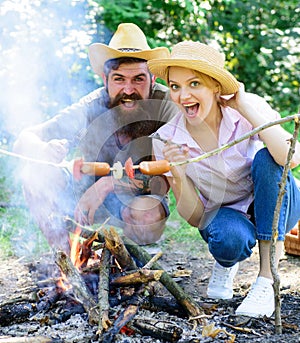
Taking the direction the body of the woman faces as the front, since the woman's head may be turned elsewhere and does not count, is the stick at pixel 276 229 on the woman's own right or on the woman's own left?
on the woman's own left

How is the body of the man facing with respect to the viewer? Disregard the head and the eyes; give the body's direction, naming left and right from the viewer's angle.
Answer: facing the viewer

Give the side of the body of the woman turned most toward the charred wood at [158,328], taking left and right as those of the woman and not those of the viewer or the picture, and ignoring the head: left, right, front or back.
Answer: front

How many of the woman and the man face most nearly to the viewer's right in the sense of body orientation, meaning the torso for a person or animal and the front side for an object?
0

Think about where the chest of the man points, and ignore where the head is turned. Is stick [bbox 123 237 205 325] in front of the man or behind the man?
in front

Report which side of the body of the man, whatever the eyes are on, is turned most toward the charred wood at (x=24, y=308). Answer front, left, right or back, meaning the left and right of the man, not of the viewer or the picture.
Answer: front

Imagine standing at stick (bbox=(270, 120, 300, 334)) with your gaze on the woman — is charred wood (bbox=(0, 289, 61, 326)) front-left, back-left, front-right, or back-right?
front-left

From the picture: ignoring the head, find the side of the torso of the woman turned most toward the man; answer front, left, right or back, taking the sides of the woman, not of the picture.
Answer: right

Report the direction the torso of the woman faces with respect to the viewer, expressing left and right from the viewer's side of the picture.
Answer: facing the viewer and to the left of the viewer

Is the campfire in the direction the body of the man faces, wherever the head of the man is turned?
yes

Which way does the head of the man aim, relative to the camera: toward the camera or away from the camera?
toward the camera

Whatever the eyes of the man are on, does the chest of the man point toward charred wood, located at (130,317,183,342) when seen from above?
yes
